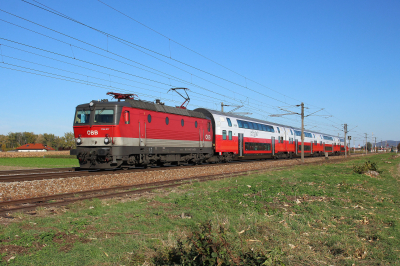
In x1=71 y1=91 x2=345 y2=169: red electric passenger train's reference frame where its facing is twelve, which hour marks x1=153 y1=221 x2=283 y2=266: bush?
The bush is roughly at 10 o'clock from the red electric passenger train.
